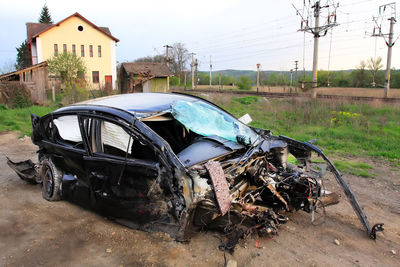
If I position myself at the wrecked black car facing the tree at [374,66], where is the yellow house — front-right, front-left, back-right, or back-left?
front-left

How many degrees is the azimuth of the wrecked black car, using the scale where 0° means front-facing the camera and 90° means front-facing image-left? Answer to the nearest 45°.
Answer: approximately 315°

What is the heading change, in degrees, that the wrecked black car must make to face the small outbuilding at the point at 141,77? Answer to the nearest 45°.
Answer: approximately 135° to its left

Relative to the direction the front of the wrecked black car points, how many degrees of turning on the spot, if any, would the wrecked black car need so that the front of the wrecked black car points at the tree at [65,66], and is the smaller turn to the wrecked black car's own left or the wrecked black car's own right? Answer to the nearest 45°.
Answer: approximately 180°

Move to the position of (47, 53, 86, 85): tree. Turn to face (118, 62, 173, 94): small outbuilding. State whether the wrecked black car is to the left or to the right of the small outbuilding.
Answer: right

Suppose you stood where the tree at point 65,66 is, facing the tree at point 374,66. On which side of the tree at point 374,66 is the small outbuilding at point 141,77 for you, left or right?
left

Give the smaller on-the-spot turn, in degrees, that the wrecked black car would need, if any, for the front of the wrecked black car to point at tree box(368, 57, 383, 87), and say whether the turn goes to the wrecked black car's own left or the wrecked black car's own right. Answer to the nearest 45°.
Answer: approximately 90° to the wrecked black car's own left

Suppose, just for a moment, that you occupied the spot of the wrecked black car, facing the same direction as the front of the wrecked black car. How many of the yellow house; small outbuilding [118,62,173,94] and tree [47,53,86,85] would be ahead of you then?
0

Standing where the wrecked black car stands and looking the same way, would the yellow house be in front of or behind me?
behind
